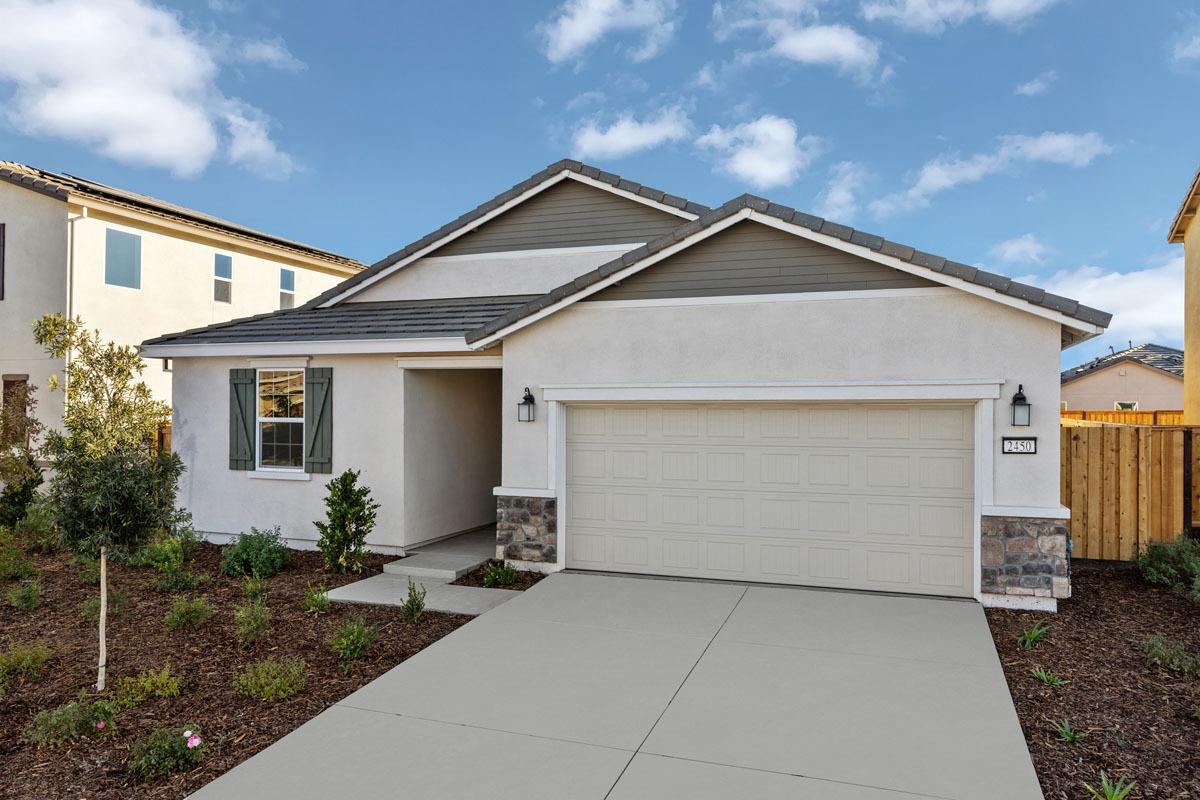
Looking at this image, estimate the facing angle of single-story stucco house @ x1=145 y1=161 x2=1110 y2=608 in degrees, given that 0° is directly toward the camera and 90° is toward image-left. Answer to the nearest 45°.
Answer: approximately 0°

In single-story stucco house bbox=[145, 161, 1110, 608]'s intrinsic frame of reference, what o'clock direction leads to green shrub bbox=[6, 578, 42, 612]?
The green shrub is roughly at 1 o'clock from the single-story stucco house.

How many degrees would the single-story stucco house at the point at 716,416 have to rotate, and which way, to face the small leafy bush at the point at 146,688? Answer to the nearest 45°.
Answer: approximately 45° to its right

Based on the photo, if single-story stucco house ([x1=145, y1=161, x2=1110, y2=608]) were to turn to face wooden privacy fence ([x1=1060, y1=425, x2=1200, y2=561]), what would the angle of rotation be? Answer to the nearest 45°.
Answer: approximately 90° to its left

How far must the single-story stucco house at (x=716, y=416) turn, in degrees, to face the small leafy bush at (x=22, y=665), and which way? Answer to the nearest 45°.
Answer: approximately 45° to its right

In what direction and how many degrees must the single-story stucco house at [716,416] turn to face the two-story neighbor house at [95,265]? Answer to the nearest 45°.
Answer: approximately 135° to its right

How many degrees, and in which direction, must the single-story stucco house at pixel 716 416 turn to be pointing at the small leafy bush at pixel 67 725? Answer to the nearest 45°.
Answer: approximately 45° to its right

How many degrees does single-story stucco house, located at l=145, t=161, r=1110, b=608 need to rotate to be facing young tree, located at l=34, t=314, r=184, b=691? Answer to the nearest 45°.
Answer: approximately 45° to its right
